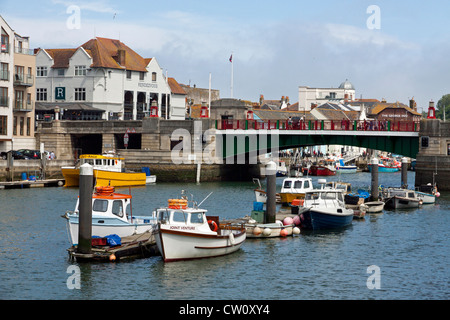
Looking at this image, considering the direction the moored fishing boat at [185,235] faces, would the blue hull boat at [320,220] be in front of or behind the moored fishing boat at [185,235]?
behind

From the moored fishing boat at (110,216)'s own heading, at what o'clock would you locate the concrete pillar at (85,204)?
The concrete pillar is roughly at 11 o'clock from the moored fishing boat.

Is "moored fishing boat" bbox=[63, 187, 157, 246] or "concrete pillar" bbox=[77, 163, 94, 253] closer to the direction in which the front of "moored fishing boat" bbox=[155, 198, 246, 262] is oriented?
the concrete pillar

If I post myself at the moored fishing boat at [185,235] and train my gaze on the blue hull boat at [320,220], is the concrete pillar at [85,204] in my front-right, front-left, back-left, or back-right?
back-left

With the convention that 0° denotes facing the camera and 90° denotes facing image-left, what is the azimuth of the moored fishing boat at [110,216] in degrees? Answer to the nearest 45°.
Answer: approximately 45°

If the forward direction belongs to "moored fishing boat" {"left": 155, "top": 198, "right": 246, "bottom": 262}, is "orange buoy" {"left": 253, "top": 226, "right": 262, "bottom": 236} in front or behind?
behind
